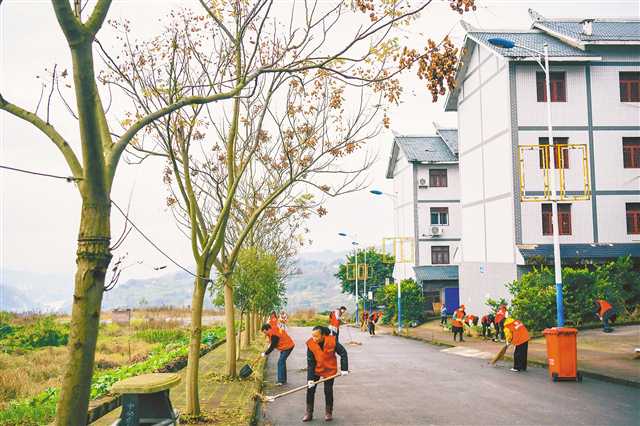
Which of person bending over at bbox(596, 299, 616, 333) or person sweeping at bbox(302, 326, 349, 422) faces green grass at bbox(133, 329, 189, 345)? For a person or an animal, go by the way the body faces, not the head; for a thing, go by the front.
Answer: person bending over at bbox(596, 299, 616, 333)

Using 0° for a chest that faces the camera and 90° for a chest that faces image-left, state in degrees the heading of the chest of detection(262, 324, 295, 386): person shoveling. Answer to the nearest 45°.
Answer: approximately 90°

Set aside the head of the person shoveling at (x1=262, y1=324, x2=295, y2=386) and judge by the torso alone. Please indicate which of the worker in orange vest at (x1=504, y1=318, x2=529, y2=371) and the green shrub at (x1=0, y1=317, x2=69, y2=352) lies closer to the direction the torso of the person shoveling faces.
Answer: the green shrub

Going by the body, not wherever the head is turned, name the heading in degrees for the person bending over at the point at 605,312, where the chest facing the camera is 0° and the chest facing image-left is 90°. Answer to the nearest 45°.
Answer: approximately 90°

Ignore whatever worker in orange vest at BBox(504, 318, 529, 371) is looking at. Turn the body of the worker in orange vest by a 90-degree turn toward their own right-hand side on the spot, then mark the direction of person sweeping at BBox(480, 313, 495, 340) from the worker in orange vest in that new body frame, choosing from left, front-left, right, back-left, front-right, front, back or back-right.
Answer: front

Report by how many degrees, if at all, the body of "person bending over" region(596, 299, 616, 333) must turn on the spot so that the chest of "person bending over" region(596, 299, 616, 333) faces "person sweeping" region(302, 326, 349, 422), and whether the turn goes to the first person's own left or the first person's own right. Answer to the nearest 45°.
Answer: approximately 90° to the first person's own left

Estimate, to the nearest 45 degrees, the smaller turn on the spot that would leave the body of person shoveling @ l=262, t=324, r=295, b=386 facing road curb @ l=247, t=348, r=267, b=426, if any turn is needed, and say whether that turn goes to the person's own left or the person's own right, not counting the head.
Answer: approximately 90° to the person's own left

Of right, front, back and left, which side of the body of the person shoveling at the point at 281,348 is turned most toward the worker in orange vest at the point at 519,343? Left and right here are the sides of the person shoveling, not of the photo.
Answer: back

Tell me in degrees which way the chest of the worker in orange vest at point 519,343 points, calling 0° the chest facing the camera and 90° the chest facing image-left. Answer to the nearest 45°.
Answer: approximately 90°

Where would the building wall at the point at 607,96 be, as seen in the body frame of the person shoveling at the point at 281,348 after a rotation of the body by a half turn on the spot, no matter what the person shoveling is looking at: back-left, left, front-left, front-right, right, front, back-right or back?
front-left
